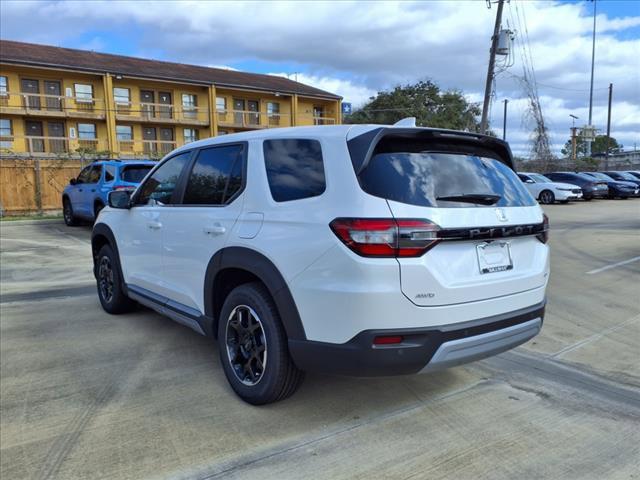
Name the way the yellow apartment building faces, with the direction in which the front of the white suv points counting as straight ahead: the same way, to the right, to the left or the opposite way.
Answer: the opposite way

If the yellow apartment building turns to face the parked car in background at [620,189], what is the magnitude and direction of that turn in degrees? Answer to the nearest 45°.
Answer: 0° — it already faces it

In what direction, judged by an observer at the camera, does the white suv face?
facing away from the viewer and to the left of the viewer

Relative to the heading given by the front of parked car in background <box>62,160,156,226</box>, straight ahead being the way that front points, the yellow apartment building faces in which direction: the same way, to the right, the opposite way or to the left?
the opposite way

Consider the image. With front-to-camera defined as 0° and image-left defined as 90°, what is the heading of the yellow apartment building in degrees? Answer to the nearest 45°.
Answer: approximately 315°

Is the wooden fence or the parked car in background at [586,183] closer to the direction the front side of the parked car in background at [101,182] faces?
the wooden fence

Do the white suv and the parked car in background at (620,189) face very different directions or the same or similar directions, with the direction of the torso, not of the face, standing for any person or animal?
very different directions
